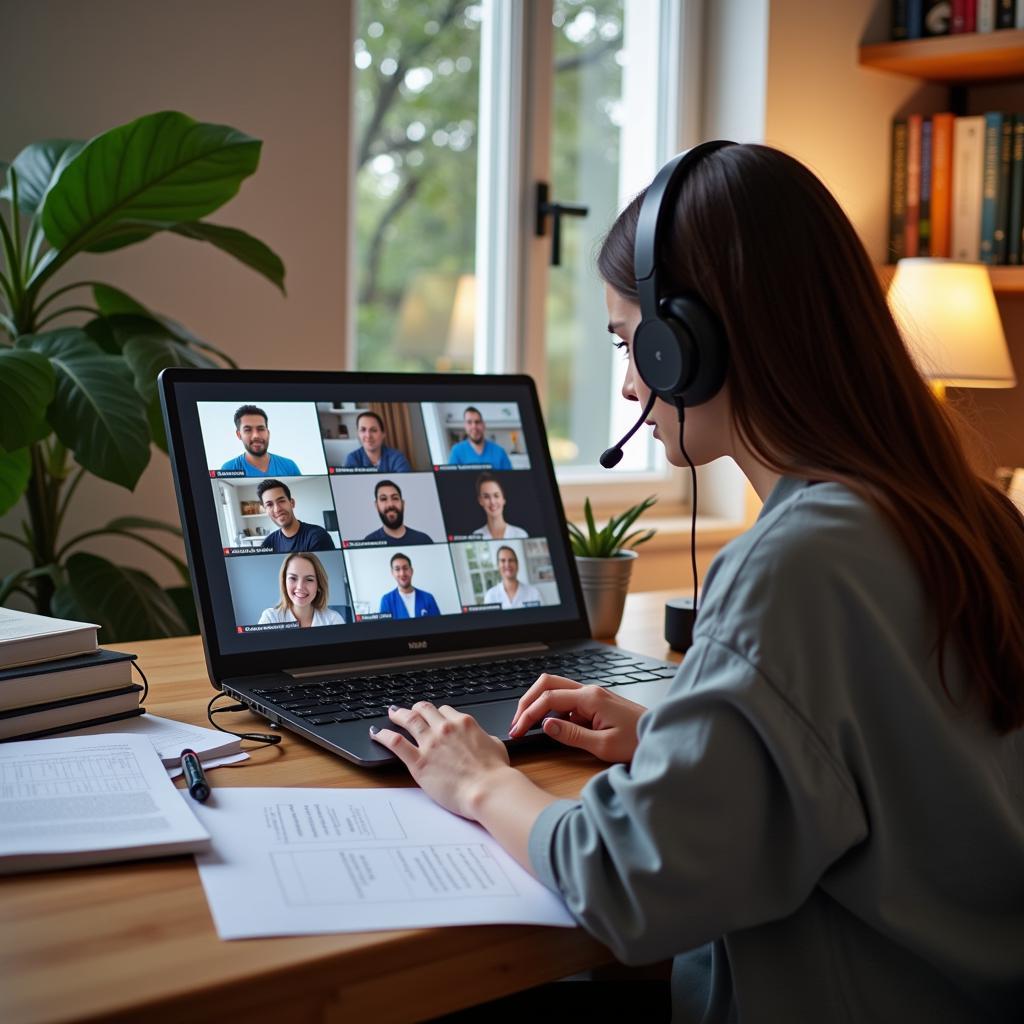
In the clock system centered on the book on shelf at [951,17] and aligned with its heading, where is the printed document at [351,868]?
The printed document is roughly at 12 o'clock from the book on shelf.

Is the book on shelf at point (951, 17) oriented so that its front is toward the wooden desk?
yes

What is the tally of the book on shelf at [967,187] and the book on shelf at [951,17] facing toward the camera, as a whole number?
2

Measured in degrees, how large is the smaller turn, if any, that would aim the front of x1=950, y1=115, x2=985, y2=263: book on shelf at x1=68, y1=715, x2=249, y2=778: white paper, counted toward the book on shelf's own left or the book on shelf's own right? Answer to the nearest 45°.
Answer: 0° — it already faces it

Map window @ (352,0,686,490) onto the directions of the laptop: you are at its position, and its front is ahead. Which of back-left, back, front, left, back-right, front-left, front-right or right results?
back-left

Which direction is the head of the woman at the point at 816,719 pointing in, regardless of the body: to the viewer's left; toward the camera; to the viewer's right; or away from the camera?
to the viewer's left

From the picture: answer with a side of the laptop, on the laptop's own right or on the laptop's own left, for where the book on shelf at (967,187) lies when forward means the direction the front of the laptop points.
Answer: on the laptop's own left
